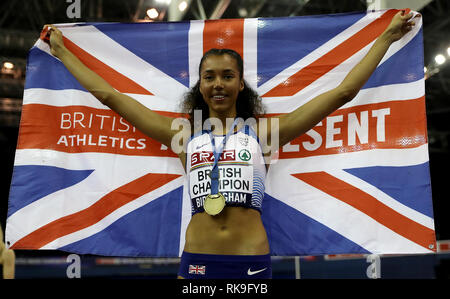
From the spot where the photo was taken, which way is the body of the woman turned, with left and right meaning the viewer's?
facing the viewer
